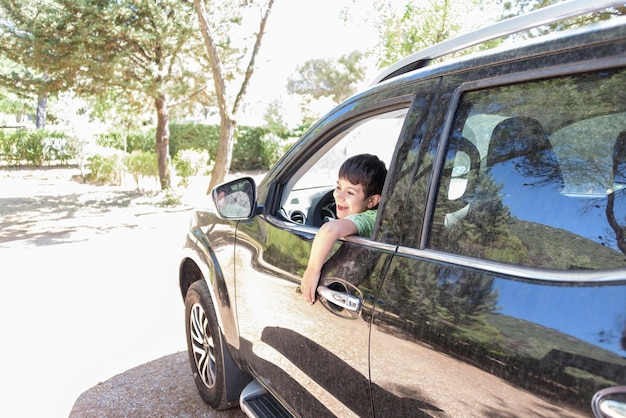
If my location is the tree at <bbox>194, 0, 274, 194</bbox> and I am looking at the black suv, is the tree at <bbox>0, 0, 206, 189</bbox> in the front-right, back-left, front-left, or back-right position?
back-right

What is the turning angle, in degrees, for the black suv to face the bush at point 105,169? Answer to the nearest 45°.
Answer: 0° — it already faces it

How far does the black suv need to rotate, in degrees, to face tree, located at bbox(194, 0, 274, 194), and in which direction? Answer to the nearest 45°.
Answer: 0° — it already faces it

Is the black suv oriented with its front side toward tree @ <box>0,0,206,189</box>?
yes

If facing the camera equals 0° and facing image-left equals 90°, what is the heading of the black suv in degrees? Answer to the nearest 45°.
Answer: approximately 135°

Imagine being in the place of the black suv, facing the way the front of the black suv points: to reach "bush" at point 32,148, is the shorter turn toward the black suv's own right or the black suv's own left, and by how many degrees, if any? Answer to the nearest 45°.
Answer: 0° — it already faces it
